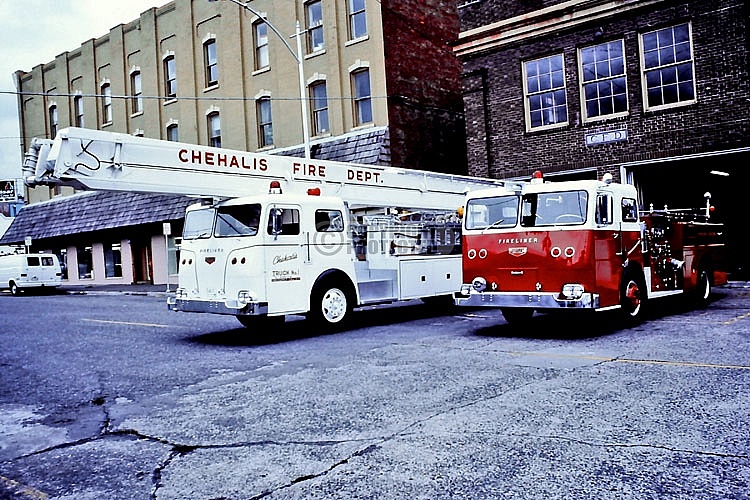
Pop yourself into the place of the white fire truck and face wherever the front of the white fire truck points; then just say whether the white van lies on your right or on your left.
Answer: on your right

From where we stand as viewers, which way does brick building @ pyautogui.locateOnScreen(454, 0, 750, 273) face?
facing the viewer and to the left of the viewer

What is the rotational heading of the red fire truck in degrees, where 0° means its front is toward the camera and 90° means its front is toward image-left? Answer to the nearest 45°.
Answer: approximately 45°

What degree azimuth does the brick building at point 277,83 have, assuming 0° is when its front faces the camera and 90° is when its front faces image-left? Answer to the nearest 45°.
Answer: approximately 45°

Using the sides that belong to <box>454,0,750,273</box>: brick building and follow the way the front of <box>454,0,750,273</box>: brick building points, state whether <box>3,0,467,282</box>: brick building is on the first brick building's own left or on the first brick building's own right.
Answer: on the first brick building's own right

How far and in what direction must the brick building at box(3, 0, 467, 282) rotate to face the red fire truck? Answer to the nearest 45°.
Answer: approximately 45° to its left

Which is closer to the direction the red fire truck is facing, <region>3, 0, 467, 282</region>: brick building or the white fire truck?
the white fire truck

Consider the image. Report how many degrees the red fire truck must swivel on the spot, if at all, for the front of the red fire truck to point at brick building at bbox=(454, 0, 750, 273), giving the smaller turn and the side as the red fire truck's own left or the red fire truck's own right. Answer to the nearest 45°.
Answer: approximately 135° to the red fire truck's own right

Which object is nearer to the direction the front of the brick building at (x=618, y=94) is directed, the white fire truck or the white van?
the white fire truck
